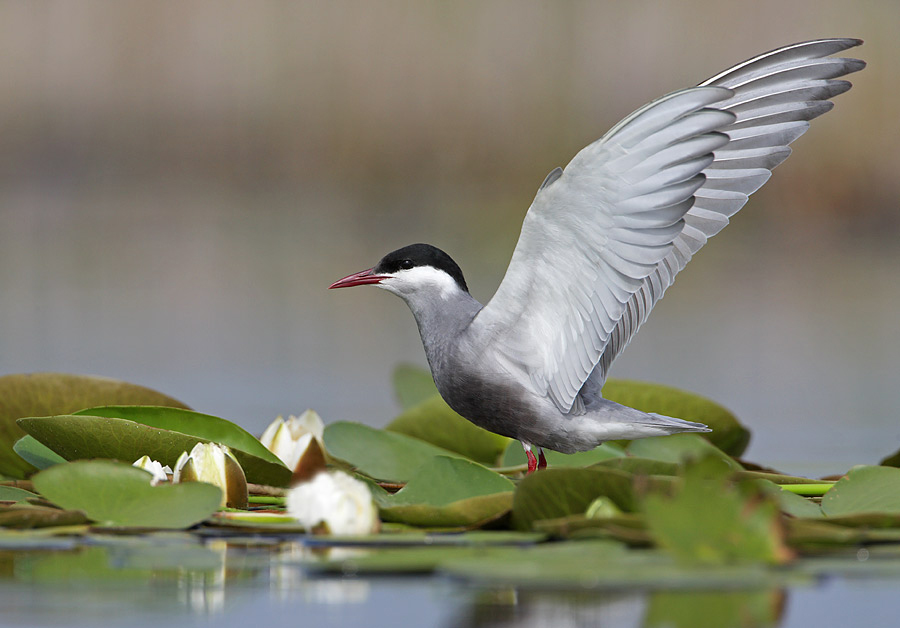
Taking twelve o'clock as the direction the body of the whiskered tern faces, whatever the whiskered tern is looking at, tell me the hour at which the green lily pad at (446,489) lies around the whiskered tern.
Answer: The green lily pad is roughly at 10 o'clock from the whiskered tern.

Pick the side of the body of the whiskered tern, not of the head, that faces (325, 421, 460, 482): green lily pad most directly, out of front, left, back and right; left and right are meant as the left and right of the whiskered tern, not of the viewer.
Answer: front

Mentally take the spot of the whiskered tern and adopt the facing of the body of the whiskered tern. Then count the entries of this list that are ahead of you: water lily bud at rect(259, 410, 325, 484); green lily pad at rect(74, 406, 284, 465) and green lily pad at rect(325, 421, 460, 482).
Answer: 3

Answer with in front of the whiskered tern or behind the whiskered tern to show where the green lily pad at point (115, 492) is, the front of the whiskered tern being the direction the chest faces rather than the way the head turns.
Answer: in front

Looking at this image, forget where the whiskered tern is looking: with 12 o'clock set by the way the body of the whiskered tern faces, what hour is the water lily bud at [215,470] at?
The water lily bud is roughly at 11 o'clock from the whiskered tern.

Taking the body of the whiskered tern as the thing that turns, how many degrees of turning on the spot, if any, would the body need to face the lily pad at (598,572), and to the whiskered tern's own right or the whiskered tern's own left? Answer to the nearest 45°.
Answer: approximately 90° to the whiskered tern's own left

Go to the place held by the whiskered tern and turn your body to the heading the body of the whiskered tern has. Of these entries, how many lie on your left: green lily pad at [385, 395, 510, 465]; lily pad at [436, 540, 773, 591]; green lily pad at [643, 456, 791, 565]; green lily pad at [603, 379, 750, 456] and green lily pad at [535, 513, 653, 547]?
3

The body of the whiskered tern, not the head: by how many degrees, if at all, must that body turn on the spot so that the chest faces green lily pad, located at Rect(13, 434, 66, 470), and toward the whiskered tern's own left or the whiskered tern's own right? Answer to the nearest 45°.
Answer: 0° — it already faces it

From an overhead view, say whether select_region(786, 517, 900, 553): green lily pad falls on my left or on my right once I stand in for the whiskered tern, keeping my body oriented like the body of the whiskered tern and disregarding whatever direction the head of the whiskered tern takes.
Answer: on my left

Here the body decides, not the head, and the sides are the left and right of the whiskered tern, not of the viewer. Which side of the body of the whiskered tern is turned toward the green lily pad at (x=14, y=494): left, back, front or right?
front

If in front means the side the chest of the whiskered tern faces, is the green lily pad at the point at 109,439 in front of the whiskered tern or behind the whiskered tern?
in front

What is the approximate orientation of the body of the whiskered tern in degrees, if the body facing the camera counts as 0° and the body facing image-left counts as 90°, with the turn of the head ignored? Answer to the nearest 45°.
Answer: approximately 90°

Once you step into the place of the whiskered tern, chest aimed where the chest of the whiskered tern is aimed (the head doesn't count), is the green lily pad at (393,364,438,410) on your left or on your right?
on your right
